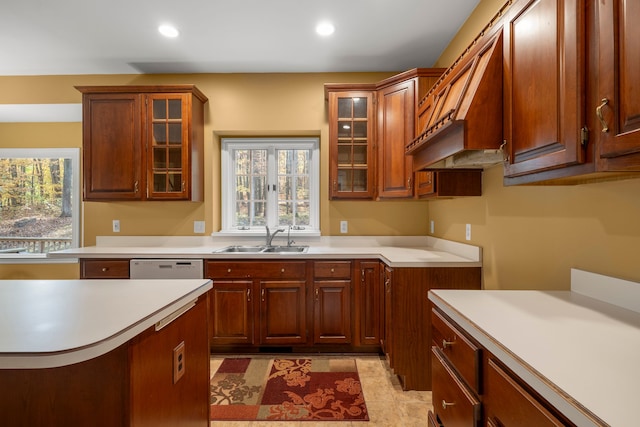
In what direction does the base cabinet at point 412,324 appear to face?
to the viewer's left

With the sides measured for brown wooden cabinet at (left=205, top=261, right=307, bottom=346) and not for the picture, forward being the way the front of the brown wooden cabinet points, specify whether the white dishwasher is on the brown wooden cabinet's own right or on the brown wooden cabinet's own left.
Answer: on the brown wooden cabinet's own right

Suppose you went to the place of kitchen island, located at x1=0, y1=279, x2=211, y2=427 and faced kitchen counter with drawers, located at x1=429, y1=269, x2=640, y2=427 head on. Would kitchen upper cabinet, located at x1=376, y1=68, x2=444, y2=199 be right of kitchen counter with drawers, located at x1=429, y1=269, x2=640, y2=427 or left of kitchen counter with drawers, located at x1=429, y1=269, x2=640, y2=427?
left

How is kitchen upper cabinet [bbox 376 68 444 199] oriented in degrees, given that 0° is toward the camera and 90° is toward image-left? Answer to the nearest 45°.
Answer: approximately 45°

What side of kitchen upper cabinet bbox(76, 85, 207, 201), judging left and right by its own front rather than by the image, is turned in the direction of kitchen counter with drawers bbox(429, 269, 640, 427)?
front

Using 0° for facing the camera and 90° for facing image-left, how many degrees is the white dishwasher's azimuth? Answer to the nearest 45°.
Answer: approximately 0°

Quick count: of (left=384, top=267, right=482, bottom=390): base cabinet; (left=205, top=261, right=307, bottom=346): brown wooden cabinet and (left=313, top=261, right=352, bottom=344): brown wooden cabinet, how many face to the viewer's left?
1

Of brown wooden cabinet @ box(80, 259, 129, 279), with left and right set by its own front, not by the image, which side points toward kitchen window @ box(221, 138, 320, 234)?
left

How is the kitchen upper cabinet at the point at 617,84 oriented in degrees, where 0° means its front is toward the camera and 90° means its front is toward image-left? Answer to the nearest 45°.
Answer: approximately 45°

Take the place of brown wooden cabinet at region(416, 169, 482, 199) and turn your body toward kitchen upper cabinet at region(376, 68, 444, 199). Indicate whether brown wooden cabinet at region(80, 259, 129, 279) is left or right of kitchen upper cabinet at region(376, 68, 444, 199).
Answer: left

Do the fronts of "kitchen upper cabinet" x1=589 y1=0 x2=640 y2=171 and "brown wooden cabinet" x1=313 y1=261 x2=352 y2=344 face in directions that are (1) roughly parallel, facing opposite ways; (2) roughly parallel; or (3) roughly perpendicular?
roughly perpendicular
